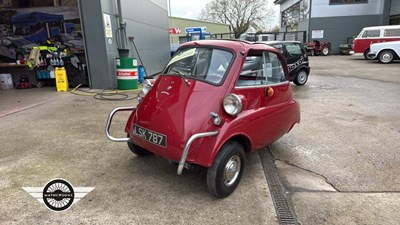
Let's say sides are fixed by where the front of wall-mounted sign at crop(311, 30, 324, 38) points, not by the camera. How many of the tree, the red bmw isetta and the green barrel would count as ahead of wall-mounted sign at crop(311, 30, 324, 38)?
2

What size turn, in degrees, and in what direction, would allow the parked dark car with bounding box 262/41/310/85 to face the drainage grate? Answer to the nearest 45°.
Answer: approximately 45° to its left

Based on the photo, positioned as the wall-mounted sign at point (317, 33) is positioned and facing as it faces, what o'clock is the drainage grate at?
The drainage grate is roughly at 12 o'clock from the wall-mounted sign.

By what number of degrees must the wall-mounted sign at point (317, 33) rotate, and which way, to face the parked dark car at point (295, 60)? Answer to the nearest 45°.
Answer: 0° — it already faces it

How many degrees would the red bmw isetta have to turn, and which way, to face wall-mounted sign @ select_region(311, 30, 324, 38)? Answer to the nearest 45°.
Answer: approximately 180°

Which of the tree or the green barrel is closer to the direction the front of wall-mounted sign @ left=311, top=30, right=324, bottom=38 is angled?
the green barrel

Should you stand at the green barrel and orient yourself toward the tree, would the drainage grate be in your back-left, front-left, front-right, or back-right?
back-right
